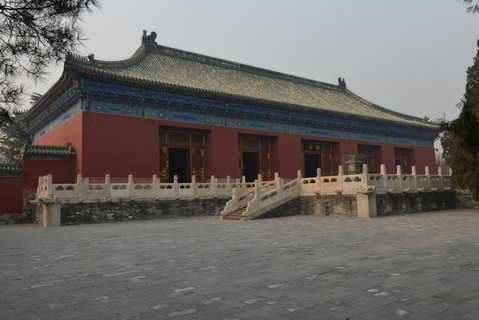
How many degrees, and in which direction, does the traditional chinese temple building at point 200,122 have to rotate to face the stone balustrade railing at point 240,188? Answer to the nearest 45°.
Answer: approximately 45° to its right

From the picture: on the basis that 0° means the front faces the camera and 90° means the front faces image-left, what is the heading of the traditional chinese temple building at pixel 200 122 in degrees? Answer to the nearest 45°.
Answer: approximately 315°

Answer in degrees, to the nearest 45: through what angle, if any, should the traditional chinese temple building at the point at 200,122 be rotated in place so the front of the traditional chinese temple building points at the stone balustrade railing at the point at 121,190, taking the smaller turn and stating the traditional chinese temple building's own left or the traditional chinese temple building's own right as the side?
approximately 90° to the traditional chinese temple building's own right

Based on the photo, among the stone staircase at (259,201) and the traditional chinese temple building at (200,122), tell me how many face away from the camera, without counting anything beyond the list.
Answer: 0

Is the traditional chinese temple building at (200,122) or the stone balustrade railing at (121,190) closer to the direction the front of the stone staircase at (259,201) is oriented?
the stone balustrade railing
